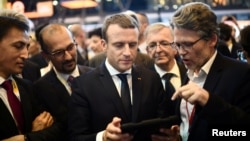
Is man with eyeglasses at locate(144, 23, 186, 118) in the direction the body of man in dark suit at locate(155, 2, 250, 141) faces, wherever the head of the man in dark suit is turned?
no

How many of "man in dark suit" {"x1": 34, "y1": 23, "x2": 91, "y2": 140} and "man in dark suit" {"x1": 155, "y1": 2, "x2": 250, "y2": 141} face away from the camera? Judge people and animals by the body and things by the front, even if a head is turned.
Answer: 0

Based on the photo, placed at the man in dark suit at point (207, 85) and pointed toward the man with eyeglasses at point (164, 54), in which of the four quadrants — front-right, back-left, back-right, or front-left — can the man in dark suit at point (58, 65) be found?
front-left

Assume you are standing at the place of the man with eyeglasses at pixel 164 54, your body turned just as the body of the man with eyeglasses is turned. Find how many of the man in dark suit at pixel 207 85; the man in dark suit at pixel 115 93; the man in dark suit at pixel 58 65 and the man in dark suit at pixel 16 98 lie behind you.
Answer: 0

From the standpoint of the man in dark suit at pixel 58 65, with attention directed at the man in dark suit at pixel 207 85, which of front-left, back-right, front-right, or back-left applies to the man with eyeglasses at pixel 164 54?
front-left

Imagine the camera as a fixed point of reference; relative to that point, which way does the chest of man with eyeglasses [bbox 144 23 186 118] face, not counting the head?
toward the camera

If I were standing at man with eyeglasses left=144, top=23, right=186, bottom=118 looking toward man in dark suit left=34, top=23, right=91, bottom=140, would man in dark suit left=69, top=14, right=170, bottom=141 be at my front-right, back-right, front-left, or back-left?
front-left

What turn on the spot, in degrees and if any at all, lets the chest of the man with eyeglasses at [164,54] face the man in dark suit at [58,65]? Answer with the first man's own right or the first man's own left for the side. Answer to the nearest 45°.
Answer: approximately 45° to the first man's own right

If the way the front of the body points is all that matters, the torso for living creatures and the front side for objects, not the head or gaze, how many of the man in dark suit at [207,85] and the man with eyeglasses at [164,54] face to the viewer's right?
0

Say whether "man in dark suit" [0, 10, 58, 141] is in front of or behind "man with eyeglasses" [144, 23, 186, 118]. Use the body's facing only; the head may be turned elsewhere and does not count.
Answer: in front

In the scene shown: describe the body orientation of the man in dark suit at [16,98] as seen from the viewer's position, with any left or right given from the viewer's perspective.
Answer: facing the viewer and to the right of the viewer

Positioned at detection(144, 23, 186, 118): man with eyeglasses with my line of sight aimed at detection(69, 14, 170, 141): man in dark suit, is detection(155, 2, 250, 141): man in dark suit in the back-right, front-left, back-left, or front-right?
front-left

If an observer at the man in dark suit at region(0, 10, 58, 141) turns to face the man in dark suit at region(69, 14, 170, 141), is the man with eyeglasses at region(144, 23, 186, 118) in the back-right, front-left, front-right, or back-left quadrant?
front-left

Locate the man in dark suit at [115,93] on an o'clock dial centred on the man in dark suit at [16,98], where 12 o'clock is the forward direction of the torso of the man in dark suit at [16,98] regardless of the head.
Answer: the man in dark suit at [115,93] is roughly at 11 o'clock from the man in dark suit at [16,98].

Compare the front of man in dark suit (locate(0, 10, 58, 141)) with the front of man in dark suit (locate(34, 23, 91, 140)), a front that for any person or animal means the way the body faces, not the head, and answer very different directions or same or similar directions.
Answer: same or similar directions

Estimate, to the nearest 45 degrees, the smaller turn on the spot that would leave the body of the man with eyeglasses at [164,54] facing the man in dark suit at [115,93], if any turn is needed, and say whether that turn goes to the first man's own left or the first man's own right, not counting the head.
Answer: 0° — they already face them

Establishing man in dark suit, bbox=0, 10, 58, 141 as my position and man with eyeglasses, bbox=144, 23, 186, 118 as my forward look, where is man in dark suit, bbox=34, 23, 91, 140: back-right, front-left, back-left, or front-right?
front-left
